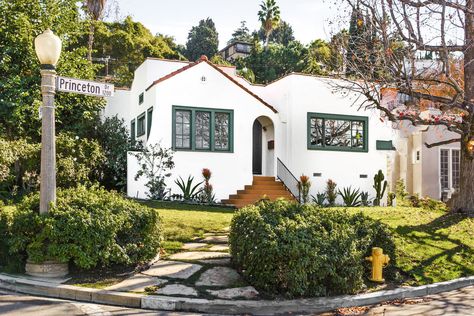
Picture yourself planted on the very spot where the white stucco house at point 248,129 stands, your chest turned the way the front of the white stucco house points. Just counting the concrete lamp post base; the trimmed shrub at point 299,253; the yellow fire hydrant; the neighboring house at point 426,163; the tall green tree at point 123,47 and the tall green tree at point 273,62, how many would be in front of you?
3

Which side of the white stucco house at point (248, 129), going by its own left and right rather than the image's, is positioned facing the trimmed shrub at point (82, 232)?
front

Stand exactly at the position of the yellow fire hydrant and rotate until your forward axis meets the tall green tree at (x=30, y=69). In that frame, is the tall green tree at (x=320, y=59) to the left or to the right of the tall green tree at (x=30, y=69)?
right

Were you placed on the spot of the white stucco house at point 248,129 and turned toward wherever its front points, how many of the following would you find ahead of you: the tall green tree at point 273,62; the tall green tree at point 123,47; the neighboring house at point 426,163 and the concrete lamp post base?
1

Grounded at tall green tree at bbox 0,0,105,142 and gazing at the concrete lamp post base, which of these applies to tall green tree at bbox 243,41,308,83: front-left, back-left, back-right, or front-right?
back-left

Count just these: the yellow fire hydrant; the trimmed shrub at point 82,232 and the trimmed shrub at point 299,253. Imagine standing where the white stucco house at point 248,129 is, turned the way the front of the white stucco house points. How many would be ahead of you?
3

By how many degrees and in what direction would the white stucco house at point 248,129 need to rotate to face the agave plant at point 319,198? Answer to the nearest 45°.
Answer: approximately 90° to its left

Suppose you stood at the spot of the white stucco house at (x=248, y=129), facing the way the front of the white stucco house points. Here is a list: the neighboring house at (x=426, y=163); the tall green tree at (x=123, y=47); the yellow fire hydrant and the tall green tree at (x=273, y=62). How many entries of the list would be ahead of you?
1

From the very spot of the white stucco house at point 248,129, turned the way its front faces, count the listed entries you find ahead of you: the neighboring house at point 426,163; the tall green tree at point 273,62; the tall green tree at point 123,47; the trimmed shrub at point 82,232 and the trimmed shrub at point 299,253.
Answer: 2

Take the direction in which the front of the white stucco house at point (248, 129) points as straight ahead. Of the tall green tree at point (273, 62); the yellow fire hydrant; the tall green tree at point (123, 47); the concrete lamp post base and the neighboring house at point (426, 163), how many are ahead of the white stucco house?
2

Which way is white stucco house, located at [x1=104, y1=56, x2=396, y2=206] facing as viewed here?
toward the camera

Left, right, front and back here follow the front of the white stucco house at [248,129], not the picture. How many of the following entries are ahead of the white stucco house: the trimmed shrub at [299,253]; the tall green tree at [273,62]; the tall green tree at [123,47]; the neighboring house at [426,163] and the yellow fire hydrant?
2

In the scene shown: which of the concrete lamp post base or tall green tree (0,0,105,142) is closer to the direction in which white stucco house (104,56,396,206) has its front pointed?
the concrete lamp post base

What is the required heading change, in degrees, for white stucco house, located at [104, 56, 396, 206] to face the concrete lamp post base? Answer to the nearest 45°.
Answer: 0° — it already faces it

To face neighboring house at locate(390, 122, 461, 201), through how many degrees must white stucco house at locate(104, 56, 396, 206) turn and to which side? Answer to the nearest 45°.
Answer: approximately 135° to its left
